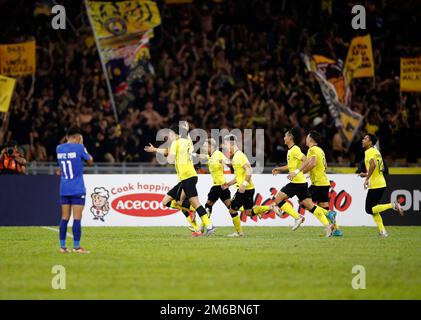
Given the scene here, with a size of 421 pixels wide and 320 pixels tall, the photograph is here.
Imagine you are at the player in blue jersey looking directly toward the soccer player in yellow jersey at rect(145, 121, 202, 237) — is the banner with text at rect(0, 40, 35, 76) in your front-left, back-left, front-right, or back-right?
front-left

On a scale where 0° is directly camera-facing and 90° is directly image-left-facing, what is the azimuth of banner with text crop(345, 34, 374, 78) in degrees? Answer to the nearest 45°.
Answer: approximately 0°

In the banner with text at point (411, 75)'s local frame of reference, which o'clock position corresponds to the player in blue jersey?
The player in blue jersey is roughly at 1 o'clock from the banner with text.

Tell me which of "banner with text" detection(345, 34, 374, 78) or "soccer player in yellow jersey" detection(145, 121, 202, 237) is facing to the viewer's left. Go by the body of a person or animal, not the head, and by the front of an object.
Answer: the soccer player in yellow jersey

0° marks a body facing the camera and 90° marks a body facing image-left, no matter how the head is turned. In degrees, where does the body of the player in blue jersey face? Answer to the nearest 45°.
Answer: approximately 225°

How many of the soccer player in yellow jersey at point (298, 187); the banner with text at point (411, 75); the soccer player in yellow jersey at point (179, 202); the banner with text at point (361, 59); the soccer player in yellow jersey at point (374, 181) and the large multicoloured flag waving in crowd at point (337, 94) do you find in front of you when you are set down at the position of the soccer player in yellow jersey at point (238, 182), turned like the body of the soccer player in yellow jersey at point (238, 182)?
1

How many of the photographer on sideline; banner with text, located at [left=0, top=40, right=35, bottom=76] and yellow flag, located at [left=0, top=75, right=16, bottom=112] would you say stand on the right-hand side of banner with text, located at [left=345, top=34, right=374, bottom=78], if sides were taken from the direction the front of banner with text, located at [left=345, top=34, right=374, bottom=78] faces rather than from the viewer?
3

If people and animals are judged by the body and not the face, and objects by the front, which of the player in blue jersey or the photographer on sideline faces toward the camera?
the photographer on sideline

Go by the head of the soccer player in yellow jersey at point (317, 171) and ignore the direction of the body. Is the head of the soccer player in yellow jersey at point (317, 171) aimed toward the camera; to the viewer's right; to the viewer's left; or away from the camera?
to the viewer's left

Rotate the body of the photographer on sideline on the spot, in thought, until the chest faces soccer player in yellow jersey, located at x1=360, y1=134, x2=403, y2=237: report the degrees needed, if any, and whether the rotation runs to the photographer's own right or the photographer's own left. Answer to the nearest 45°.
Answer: approximately 45° to the photographer's own left

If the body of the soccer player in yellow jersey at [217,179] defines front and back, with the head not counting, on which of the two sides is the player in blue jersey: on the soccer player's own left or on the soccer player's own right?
on the soccer player's own left

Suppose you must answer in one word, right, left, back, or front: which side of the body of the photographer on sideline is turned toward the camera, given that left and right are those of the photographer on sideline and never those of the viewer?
front

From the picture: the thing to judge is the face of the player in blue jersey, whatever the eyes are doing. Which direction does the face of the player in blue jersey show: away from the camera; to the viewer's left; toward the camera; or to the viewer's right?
away from the camera

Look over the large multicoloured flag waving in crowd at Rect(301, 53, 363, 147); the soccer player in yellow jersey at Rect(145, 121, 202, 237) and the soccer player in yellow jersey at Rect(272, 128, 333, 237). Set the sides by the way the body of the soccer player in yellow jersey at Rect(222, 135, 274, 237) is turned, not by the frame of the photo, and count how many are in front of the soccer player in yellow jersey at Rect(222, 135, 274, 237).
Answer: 1

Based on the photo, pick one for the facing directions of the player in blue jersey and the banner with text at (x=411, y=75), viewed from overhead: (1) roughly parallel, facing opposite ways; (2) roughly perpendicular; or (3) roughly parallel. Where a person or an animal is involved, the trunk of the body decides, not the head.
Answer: roughly parallel, facing opposite ways

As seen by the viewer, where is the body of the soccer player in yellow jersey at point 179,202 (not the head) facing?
to the viewer's left

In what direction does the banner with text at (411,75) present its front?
toward the camera

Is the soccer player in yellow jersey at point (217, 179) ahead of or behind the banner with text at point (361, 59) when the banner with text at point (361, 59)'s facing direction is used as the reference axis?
ahead

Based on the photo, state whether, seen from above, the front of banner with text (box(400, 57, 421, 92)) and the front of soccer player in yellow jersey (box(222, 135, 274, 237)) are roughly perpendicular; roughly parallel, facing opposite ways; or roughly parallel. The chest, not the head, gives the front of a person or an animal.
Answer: roughly perpendicular

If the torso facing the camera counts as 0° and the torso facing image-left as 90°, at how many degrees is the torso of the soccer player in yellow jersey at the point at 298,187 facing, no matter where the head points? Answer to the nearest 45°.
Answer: approximately 90°
